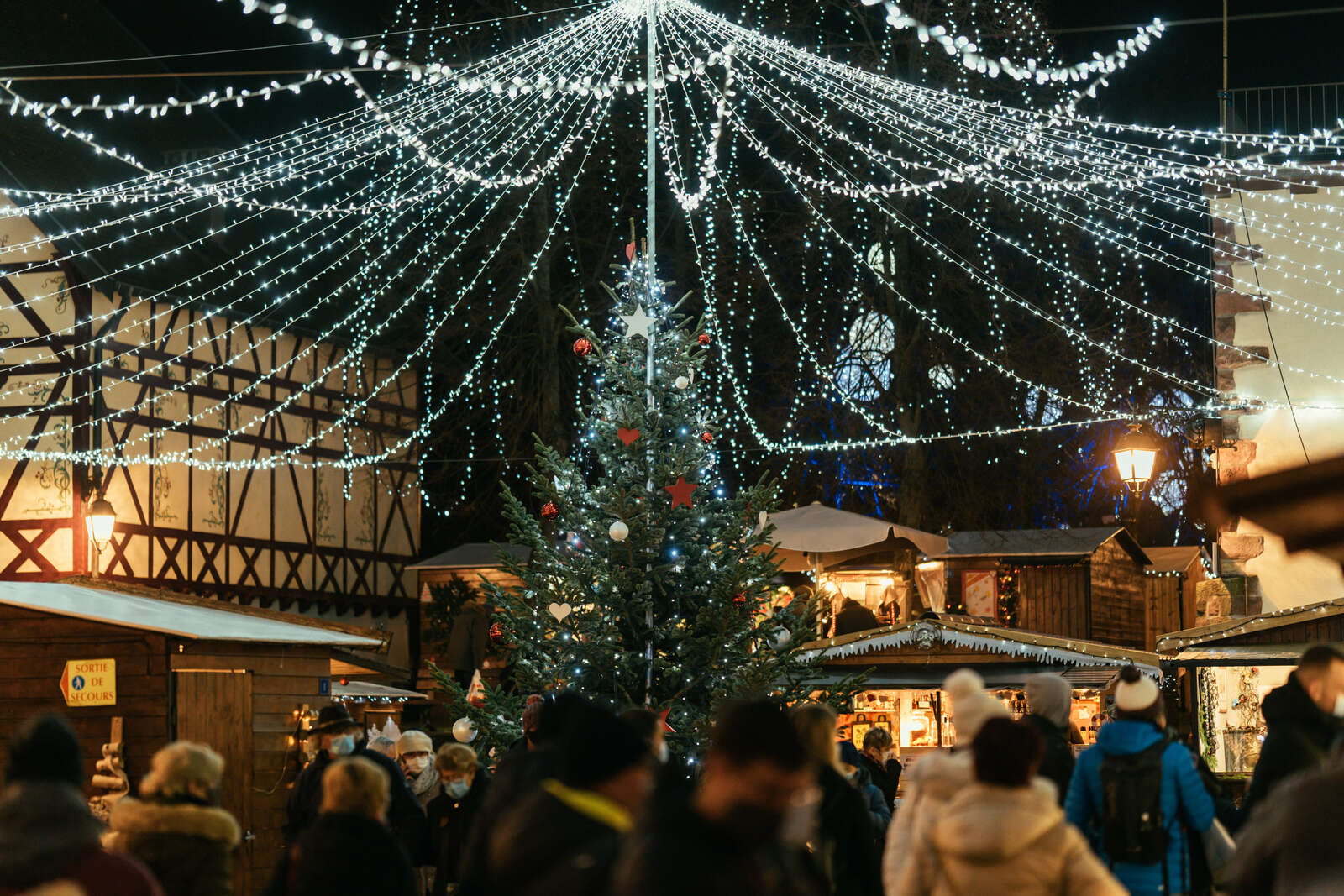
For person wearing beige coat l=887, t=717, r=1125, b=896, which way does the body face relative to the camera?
away from the camera

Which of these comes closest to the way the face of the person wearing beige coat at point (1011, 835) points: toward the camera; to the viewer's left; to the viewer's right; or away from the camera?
away from the camera

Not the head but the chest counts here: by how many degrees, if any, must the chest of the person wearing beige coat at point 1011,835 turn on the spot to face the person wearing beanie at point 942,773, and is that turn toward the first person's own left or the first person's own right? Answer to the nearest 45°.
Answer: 0° — they already face them

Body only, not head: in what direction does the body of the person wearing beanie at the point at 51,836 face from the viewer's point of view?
away from the camera

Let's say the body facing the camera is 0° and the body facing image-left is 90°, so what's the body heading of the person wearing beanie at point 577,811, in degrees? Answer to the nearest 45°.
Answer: approximately 225°

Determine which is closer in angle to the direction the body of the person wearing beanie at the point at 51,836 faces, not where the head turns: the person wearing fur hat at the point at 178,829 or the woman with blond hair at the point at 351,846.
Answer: the person wearing fur hat

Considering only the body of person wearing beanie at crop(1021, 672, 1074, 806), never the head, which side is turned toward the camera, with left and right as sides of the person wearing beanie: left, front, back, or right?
back

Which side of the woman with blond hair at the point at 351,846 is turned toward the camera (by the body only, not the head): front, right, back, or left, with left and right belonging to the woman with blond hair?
back

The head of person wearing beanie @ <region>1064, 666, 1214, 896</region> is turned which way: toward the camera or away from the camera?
away from the camera

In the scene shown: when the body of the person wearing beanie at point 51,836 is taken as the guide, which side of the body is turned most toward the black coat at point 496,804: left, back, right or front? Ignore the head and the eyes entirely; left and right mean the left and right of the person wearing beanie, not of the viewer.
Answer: right

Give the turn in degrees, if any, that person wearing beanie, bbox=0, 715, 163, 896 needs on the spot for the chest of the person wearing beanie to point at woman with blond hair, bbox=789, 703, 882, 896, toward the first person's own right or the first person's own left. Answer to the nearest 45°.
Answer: approximately 90° to the first person's own right

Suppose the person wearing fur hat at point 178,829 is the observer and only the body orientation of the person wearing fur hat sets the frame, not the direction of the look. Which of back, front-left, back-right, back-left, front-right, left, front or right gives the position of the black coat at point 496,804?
back-right
